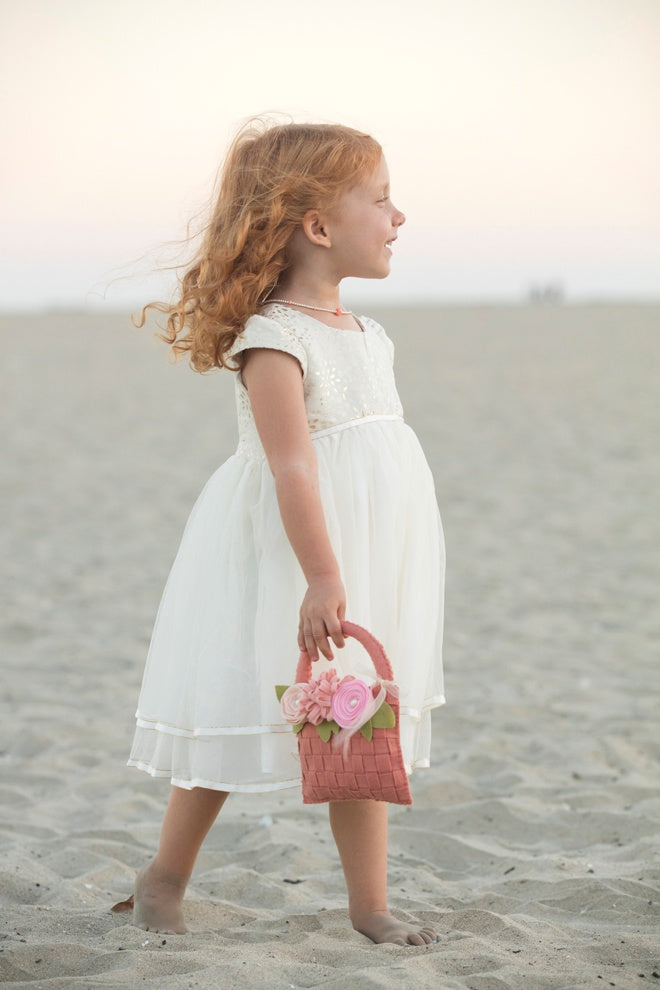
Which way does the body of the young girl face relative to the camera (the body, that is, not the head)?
to the viewer's right

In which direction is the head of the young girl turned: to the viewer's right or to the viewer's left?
to the viewer's right
